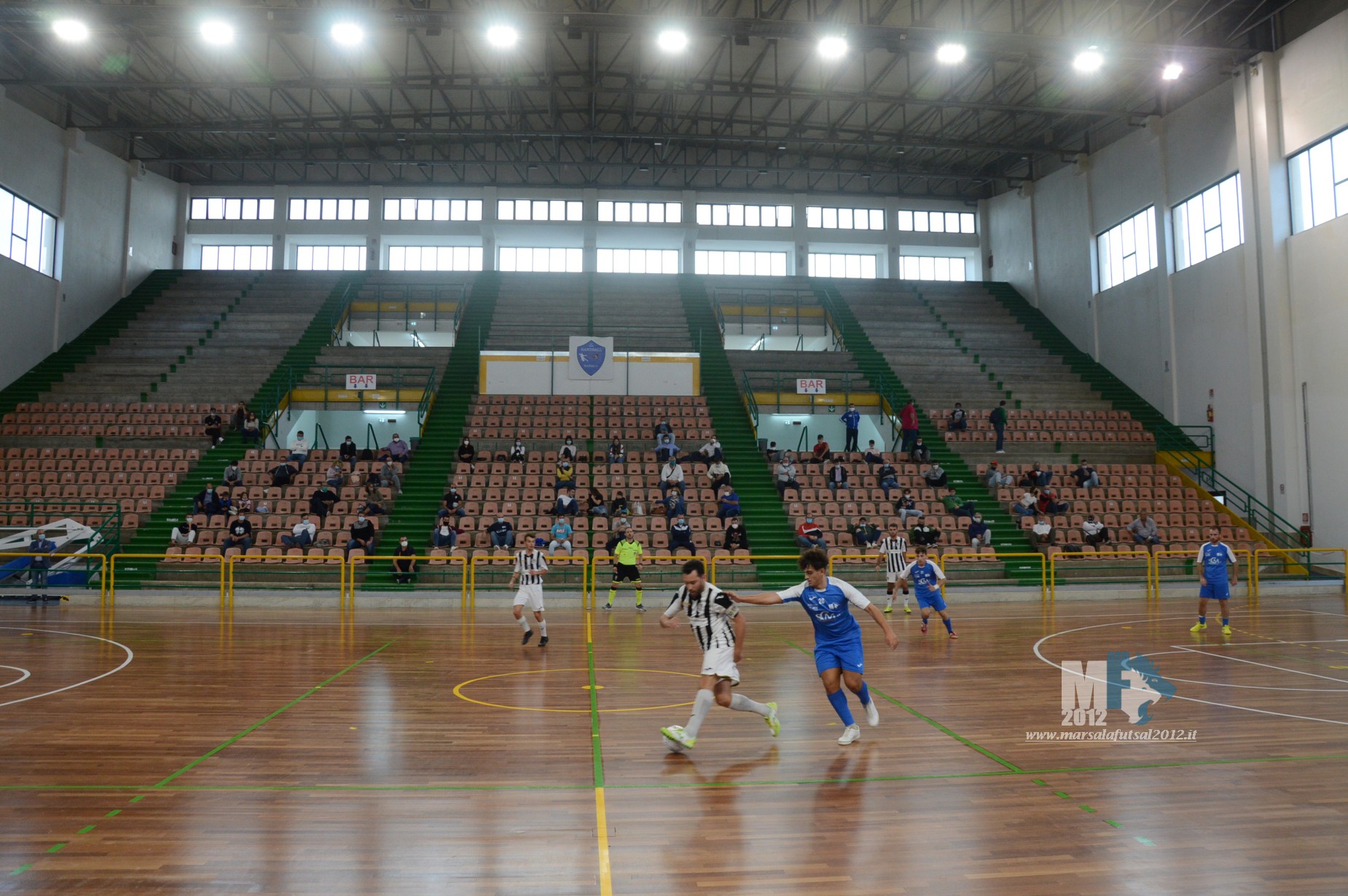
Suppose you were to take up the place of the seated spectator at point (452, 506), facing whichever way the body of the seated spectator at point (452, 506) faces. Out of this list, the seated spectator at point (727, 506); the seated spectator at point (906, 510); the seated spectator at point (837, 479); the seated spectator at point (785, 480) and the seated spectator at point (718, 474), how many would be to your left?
5

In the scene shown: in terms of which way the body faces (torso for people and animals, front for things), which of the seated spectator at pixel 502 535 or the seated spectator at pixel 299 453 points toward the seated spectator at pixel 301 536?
the seated spectator at pixel 299 453

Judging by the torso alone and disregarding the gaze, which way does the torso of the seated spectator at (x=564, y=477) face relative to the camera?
toward the camera

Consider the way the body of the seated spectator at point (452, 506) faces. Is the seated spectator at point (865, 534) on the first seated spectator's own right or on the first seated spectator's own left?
on the first seated spectator's own left

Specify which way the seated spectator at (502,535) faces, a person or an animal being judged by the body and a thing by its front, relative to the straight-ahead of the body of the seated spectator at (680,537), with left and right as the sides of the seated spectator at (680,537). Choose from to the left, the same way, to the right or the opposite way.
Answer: the same way

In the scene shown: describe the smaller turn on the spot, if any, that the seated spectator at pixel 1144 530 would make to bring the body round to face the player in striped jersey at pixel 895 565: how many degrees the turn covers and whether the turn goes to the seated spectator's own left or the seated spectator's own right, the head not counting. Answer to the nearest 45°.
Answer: approximately 45° to the seated spectator's own right

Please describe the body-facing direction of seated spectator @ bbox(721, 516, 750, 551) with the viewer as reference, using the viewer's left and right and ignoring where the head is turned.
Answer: facing the viewer

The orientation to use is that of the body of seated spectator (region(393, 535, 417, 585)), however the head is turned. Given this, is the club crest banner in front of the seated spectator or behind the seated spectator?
behind

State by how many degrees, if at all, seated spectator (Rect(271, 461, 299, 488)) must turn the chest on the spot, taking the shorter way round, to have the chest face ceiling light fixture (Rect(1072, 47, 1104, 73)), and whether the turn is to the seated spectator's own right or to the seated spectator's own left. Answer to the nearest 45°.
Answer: approximately 45° to the seated spectator's own left

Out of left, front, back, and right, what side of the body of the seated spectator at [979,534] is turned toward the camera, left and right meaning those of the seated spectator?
front

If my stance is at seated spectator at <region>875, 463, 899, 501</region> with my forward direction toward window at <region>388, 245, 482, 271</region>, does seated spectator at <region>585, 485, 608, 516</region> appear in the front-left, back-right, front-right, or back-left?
front-left

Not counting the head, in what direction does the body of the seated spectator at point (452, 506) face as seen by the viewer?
toward the camera

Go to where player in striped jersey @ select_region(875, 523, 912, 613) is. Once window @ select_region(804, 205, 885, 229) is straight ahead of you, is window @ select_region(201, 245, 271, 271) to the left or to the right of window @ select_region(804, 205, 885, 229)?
left

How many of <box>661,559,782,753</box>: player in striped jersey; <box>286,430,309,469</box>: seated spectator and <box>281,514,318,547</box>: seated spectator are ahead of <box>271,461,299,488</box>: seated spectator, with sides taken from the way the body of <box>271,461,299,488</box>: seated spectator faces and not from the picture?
2

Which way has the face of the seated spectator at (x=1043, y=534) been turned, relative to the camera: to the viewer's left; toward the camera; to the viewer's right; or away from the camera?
toward the camera

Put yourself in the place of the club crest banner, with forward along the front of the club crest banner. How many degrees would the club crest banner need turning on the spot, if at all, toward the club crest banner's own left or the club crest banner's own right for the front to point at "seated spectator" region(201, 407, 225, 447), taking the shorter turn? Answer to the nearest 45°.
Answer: approximately 90° to the club crest banner's own right

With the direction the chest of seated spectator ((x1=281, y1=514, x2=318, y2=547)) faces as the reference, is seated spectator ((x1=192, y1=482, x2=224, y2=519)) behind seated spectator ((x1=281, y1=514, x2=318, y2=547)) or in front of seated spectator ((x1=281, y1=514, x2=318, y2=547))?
behind

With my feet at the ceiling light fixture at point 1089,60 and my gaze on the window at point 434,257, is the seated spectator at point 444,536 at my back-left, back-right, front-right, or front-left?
front-left

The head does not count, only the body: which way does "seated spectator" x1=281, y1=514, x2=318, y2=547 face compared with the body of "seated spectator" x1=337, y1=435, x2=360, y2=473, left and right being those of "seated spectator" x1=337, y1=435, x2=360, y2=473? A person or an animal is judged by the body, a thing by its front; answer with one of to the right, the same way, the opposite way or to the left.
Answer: the same way
